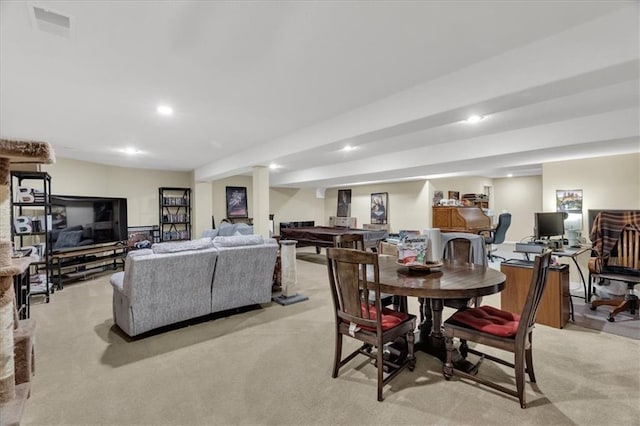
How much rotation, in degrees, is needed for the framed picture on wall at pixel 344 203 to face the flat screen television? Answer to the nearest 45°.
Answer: approximately 45° to its right

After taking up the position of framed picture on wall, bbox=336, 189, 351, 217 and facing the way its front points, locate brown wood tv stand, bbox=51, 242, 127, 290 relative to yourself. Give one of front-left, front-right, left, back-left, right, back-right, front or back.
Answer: front-right

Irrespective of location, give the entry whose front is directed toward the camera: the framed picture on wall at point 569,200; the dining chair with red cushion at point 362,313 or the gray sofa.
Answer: the framed picture on wall

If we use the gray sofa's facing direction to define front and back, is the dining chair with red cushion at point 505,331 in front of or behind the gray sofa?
behind

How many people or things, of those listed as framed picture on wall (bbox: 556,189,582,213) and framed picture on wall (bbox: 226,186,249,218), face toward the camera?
2

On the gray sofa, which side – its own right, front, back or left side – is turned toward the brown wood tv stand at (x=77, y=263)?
front

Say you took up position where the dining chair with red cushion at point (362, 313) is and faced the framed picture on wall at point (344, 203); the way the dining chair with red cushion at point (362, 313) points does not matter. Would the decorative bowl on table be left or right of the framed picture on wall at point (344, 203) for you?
right

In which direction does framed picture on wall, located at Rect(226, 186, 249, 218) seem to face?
toward the camera

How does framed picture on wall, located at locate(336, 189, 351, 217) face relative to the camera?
toward the camera

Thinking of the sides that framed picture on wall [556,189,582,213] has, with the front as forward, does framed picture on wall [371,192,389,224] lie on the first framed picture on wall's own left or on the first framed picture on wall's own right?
on the first framed picture on wall's own right

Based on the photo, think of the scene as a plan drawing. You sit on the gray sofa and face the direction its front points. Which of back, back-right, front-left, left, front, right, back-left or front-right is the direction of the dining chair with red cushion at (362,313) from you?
back

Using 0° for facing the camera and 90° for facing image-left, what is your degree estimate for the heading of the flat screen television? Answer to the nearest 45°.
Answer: approximately 315°

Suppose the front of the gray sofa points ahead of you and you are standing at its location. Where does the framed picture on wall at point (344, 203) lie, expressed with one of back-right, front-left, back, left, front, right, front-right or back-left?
right

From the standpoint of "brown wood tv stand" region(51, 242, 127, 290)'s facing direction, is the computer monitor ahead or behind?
ahead

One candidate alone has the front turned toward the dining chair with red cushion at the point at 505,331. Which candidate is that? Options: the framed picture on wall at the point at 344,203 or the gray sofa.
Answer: the framed picture on wall

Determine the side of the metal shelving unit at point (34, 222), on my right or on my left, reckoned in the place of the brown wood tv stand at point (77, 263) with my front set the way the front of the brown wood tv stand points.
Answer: on my right
